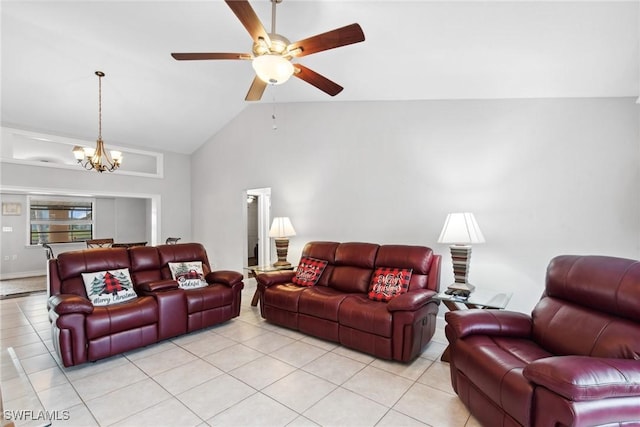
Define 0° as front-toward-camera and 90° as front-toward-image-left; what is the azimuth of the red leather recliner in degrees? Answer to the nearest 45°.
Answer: approximately 45°

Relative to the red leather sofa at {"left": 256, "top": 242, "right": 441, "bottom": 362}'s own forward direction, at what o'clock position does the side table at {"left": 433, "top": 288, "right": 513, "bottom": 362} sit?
The side table is roughly at 8 o'clock from the red leather sofa.

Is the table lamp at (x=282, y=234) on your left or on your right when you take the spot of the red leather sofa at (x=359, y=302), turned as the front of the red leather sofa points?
on your right

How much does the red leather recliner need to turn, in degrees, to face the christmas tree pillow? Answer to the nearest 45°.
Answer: approximately 45° to its right

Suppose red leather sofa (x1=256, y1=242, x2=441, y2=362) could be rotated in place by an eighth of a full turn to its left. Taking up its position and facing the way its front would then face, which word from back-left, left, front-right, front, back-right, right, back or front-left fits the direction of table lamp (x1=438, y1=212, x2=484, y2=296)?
left

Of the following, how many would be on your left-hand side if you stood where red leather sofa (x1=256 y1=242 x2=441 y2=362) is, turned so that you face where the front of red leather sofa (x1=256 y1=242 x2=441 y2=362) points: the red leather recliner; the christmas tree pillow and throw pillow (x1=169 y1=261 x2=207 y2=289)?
1

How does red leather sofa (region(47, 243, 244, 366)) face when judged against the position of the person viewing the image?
facing the viewer and to the right of the viewer

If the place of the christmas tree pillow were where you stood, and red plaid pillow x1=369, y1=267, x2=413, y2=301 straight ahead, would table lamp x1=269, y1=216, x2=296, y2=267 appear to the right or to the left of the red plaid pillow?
left

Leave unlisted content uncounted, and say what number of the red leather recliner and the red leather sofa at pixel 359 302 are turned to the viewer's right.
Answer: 0

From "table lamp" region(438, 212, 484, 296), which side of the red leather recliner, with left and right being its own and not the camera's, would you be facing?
right

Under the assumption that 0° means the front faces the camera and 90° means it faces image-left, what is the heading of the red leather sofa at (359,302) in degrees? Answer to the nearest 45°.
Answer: approximately 45°

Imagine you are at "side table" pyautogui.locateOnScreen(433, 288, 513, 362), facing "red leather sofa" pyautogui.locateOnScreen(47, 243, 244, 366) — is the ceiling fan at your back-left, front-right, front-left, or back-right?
front-left
